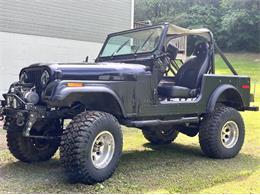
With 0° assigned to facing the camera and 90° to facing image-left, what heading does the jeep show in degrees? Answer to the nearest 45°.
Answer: approximately 45°
